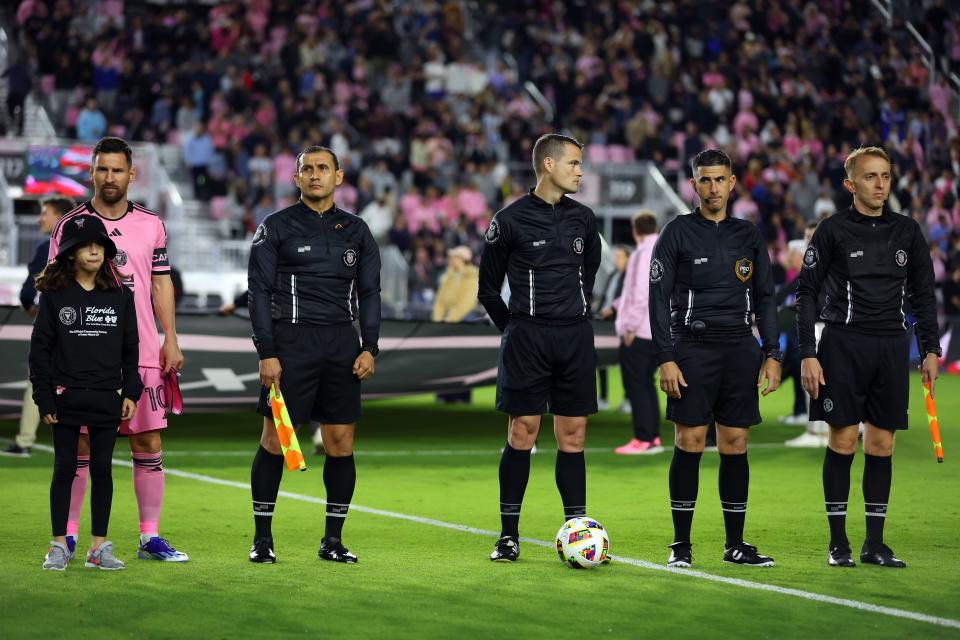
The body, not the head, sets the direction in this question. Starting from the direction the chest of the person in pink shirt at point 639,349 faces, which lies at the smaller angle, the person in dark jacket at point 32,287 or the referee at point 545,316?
the person in dark jacket

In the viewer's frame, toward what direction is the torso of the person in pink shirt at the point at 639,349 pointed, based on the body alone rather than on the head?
to the viewer's left

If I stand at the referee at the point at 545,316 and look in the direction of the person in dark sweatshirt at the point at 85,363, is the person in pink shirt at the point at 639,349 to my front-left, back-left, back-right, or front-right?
back-right

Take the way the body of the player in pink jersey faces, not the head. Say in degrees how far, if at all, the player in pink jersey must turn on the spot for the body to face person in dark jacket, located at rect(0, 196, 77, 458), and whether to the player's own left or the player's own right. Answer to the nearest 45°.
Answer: approximately 180°

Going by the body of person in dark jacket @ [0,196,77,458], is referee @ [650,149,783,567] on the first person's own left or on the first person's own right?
on the first person's own left
